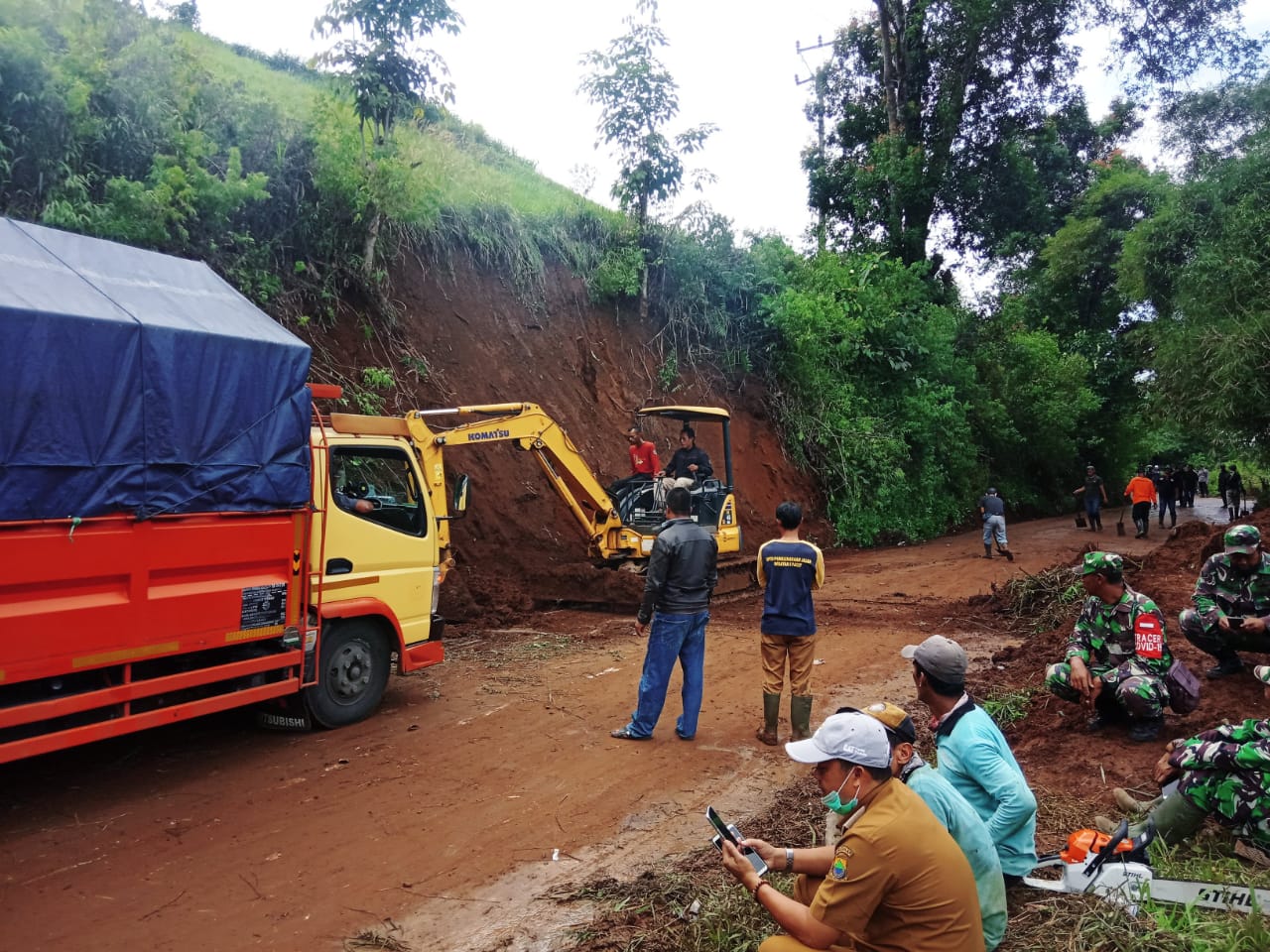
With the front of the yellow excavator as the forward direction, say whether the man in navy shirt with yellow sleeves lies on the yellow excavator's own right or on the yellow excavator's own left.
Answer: on the yellow excavator's own left

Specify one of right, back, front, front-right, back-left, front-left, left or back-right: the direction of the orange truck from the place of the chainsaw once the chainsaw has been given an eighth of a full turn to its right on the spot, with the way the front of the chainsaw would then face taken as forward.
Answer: back-right

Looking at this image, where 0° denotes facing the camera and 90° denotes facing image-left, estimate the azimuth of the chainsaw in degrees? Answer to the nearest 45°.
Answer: approximately 270°

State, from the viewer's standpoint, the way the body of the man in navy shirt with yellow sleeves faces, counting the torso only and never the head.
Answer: away from the camera

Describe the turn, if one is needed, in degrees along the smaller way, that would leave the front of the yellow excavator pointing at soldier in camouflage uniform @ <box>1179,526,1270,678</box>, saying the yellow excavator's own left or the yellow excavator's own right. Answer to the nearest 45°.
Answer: approximately 135° to the yellow excavator's own left

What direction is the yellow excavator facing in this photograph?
to the viewer's left

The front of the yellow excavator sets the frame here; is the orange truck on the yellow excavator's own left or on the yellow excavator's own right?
on the yellow excavator's own left

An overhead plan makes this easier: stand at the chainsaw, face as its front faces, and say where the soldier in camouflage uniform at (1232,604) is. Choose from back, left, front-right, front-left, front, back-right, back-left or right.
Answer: left

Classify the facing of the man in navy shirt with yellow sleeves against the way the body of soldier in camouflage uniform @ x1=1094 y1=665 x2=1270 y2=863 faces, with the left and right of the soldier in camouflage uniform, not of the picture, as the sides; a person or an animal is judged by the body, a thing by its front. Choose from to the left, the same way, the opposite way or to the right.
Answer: to the right

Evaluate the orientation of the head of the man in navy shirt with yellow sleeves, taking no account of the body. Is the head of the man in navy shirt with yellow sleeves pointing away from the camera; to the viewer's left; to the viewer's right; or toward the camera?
away from the camera
